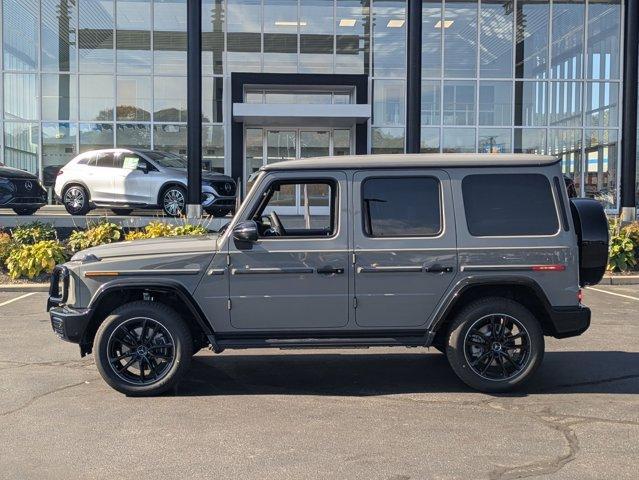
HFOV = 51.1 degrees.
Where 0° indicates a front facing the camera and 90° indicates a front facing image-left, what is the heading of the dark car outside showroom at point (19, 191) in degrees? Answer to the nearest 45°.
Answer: approximately 315°

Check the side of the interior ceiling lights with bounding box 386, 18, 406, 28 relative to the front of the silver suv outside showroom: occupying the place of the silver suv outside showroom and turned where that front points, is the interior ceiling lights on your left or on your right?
on your left

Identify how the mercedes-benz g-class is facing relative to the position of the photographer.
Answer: facing to the left of the viewer

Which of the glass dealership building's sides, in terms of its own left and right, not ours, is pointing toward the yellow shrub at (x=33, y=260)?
front

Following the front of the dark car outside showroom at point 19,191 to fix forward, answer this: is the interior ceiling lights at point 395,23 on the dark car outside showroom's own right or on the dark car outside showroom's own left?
on the dark car outside showroom's own left

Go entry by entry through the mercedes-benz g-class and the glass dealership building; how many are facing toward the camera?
1

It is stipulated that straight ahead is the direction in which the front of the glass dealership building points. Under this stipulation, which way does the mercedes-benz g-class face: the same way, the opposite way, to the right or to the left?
to the right

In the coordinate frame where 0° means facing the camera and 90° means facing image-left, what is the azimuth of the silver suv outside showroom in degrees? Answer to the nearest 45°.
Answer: approximately 315°
